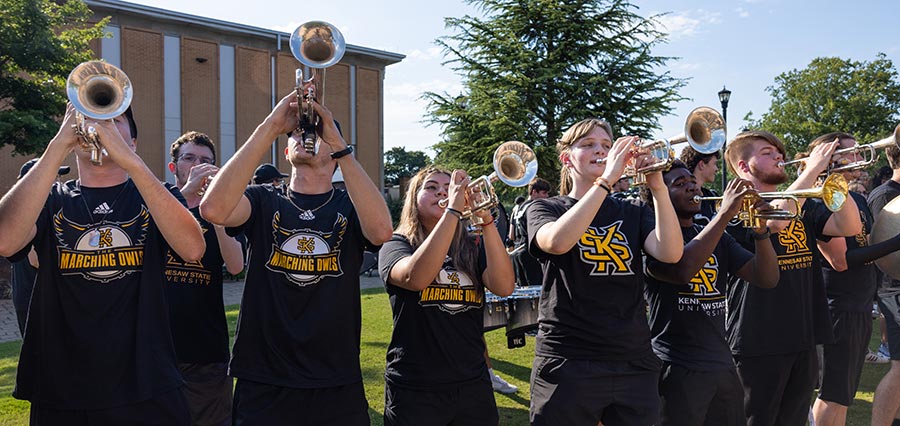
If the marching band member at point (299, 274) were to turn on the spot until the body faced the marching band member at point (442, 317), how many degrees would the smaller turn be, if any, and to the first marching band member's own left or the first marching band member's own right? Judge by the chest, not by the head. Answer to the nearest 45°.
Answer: approximately 90° to the first marching band member's own left

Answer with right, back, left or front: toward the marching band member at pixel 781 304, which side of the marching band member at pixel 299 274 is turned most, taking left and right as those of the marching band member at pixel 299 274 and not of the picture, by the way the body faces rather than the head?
left

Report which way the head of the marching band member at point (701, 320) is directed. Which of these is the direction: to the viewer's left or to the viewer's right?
to the viewer's right

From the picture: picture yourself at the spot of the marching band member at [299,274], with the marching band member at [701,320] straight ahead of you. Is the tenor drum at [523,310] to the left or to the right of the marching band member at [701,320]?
left

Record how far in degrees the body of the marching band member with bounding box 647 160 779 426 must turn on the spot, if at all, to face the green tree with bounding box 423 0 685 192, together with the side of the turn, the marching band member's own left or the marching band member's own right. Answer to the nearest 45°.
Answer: approximately 135° to the marching band member's own left

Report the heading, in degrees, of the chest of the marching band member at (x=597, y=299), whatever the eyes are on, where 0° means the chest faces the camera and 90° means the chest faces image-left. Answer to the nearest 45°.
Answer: approximately 315°

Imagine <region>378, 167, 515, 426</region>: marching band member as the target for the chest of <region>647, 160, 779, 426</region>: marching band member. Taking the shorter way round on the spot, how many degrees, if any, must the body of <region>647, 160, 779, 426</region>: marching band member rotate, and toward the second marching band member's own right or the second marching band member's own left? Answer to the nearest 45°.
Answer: approximately 90° to the second marching band member's own right

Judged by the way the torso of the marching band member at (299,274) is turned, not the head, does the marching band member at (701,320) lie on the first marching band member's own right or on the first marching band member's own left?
on the first marching band member's own left

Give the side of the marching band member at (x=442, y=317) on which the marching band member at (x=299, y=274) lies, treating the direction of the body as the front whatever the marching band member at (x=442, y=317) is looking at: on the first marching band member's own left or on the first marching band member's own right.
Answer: on the first marching band member's own right

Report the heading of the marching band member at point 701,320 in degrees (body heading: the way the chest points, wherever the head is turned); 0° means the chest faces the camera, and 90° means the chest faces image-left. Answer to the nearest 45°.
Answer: approximately 315°
